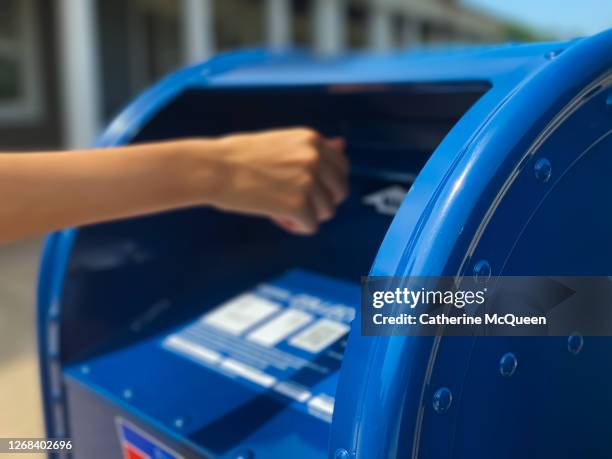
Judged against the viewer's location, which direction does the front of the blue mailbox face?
facing the viewer and to the left of the viewer
